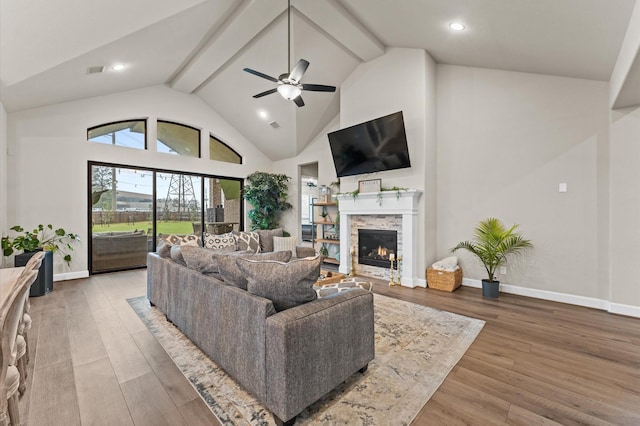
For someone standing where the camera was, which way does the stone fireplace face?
facing the viewer and to the left of the viewer

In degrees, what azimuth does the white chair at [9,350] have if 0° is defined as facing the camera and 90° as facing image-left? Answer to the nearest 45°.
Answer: approximately 90°

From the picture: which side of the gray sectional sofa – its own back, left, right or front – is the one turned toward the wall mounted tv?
front

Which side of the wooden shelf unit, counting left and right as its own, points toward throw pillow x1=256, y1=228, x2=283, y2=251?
front

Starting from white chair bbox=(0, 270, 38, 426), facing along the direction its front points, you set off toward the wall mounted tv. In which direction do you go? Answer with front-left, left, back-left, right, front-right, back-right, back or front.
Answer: back

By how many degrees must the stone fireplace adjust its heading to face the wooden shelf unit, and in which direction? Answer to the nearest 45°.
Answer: approximately 90° to its right

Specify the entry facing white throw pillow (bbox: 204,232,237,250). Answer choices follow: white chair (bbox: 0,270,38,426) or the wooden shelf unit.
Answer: the wooden shelf unit

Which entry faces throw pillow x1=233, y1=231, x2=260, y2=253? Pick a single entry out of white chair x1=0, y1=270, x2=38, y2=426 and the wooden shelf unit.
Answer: the wooden shelf unit

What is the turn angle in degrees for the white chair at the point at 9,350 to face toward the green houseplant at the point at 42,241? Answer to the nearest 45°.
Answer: approximately 90° to its right

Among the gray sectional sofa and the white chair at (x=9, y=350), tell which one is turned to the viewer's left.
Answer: the white chair

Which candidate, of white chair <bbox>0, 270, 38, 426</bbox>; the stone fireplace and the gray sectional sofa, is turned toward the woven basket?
the gray sectional sofa

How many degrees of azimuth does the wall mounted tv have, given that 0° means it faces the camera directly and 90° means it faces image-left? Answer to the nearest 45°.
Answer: approximately 45°
